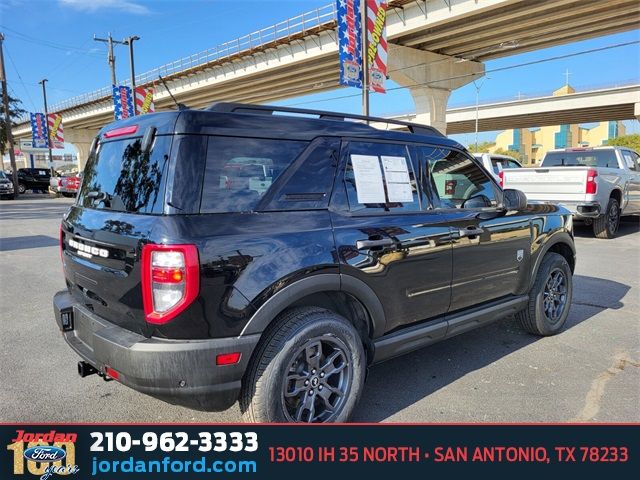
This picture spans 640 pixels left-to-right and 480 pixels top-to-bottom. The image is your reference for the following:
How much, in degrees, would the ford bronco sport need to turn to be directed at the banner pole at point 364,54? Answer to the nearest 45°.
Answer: approximately 45° to its left

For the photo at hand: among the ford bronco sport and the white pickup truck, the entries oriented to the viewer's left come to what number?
0

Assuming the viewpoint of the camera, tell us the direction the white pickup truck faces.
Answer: facing away from the viewer and to the right of the viewer

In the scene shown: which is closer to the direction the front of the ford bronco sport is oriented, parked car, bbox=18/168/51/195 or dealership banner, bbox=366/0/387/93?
the dealership banner

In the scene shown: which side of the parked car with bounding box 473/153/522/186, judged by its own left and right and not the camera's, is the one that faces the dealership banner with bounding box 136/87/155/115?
left

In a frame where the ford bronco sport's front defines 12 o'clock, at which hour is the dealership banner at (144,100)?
The dealership banner is roughly at 10 o'clock from the ford bronco sport.

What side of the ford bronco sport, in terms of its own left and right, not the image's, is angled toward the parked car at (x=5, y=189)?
left

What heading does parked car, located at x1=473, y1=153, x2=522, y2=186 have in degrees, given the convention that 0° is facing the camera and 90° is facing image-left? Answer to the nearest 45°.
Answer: approximately 225°

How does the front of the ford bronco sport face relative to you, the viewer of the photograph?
facing away from the viewer and to the right of the viewer

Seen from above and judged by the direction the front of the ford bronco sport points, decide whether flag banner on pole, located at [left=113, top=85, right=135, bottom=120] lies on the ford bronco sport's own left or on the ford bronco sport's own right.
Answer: on the ford bronco sport's own left

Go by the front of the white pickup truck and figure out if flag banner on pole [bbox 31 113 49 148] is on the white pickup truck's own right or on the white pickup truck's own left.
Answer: on the white pickup truck's own left

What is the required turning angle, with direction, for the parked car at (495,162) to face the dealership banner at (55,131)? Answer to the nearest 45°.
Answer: approximately 90° to its left
